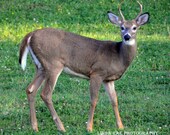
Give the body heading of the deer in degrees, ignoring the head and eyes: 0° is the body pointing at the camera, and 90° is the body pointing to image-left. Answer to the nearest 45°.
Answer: approximately 270°
